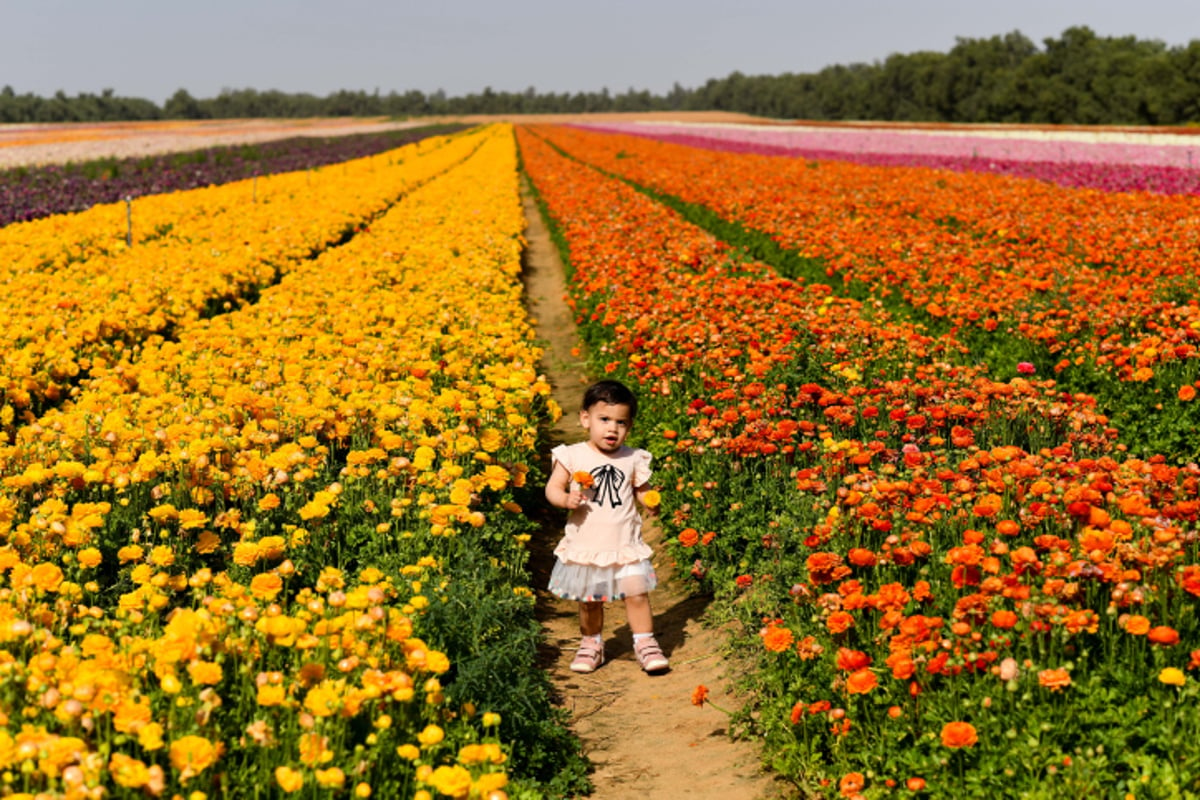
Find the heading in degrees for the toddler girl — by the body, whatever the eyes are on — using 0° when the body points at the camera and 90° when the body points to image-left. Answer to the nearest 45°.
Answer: approximately 0°

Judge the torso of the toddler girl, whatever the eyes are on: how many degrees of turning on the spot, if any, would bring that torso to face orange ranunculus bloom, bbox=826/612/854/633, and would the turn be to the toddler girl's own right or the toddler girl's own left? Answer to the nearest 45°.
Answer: approximately 45° to the toddler girl's own left

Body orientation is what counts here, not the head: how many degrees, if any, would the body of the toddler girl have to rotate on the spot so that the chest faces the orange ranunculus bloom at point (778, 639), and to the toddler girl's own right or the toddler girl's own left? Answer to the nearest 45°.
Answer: approximately 45° to the toddler girl's own left

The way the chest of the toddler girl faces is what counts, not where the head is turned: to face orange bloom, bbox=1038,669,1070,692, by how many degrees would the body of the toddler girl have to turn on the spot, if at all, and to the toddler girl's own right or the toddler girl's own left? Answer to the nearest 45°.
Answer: approximately 45° to the toddler girl's own left

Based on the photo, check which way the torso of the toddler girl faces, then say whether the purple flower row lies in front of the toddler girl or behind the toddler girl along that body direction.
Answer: behind
